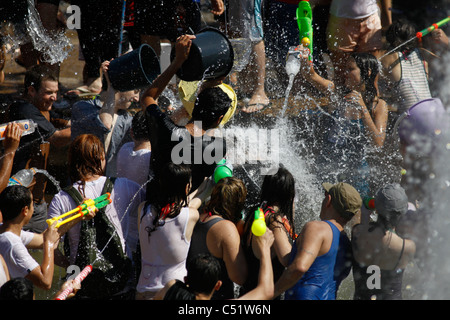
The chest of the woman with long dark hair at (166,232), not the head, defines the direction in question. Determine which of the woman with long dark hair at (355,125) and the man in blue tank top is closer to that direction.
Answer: the woman with long dark hair

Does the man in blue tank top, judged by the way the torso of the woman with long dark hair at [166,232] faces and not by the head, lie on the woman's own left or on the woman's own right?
on the woman's own right

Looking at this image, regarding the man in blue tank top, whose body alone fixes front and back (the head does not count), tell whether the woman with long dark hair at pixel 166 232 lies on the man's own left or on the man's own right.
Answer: on the man's own left

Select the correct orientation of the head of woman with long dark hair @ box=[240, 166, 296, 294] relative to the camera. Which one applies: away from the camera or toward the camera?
away from the camera

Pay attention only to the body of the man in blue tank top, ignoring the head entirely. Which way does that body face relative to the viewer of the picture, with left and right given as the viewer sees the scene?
facing away from the viewer and to the left of the viewer

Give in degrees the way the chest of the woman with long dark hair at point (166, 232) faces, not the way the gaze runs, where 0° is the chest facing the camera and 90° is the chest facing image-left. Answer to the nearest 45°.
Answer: approximately 225°
